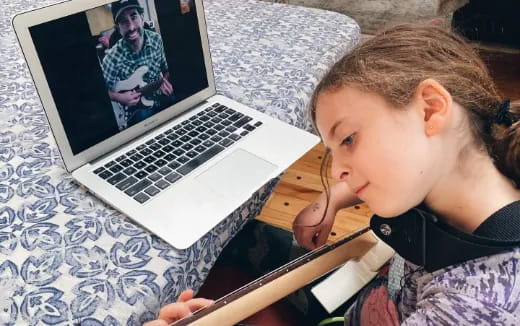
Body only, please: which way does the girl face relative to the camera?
to the viewer's left

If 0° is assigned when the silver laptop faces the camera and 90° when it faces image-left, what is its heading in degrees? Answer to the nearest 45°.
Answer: approximately 315°

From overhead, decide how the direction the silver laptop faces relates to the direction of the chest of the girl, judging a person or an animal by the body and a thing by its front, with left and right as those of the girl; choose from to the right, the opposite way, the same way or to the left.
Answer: the opposite way

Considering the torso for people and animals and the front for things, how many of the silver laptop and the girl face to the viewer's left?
1

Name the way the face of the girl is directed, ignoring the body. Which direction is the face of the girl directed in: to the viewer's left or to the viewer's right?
to the viewer's left

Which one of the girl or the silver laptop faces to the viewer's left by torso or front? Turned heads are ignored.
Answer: the girl
